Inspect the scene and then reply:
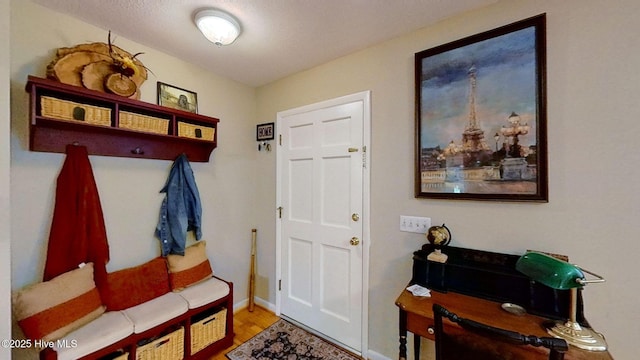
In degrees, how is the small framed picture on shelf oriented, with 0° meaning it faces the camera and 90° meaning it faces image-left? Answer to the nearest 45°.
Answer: approximately 315°

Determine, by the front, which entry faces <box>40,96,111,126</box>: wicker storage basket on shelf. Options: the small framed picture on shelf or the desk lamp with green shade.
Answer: the desk lamp with green shade

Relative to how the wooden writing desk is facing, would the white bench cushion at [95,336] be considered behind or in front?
in front

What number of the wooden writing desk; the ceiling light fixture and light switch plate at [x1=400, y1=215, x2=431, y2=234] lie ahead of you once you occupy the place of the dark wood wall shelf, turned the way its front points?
3

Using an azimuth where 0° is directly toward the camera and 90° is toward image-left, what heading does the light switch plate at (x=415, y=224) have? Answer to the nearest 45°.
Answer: approximately 45°

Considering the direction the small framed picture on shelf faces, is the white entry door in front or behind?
in front
